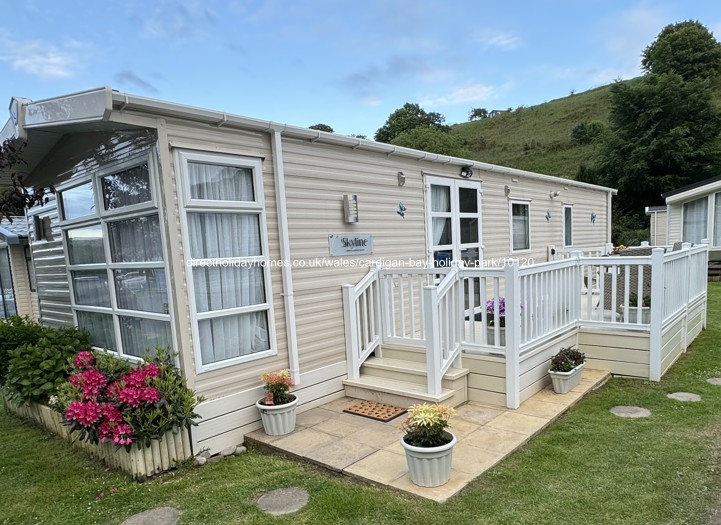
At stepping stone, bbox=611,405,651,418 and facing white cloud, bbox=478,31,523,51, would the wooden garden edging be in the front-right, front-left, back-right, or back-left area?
back-left

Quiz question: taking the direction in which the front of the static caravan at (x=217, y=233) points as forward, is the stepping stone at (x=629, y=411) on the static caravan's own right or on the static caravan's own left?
on the static caravan's own left

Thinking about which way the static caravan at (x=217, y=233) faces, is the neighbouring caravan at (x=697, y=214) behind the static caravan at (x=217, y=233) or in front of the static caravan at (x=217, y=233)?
behind

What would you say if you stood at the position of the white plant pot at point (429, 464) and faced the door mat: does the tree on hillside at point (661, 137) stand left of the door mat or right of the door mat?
right

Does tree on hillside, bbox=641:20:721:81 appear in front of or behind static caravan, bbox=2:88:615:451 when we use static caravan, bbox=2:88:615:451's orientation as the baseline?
behind
